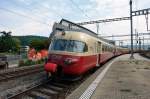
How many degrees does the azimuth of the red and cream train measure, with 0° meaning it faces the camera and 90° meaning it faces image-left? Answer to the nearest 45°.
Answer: approximately 45°
